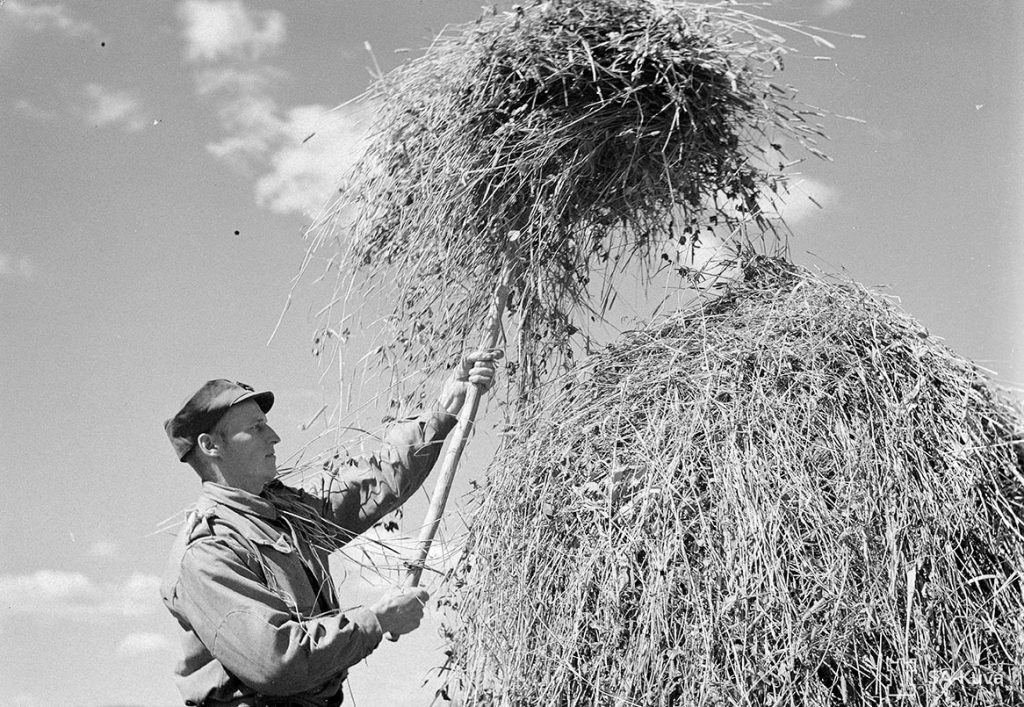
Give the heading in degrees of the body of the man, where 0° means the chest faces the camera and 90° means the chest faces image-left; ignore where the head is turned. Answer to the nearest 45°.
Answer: approximately 270°

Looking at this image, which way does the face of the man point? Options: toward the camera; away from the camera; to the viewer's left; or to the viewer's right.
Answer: to the viewer's right

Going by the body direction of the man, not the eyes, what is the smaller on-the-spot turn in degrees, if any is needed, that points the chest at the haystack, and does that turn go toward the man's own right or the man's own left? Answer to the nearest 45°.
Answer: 0° — they already face it
